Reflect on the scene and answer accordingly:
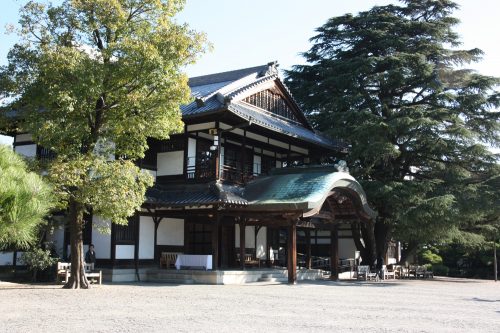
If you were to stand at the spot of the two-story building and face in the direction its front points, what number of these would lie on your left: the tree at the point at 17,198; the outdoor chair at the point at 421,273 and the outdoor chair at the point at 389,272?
2

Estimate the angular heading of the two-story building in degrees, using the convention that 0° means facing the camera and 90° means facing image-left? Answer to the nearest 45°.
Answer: approximately 315°

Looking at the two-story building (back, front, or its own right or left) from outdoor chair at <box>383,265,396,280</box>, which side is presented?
front

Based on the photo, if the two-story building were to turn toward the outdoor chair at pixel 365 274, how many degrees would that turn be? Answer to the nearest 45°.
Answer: approximately 90° to its left
